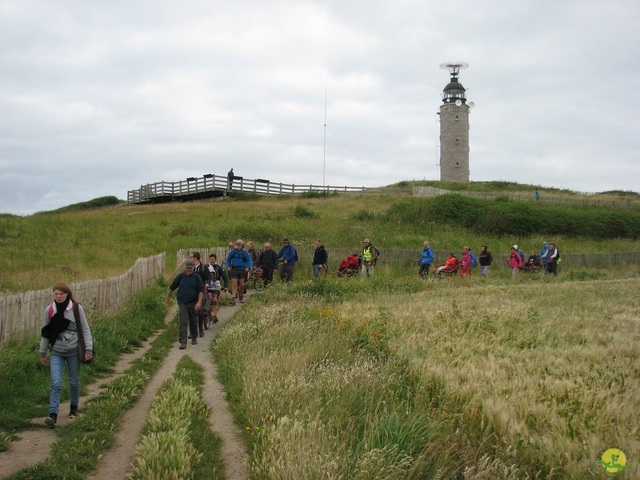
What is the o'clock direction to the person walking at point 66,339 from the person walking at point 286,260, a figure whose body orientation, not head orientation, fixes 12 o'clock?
the person walking at point 66,339 is roughly at 11 o'clock from the person walking at point 286,260.

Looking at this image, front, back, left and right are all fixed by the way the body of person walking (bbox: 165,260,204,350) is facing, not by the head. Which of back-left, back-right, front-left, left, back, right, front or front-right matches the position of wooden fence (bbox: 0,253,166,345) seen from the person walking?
right

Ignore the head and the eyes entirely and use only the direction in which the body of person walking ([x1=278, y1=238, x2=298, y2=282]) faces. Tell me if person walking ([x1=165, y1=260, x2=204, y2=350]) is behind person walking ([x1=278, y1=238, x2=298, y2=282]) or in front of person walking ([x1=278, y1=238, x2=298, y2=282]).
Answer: in front

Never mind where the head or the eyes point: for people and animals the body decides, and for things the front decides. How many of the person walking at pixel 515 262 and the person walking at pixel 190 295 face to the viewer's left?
1

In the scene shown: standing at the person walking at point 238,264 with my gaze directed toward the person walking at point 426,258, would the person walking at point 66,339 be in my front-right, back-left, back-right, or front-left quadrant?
back-right

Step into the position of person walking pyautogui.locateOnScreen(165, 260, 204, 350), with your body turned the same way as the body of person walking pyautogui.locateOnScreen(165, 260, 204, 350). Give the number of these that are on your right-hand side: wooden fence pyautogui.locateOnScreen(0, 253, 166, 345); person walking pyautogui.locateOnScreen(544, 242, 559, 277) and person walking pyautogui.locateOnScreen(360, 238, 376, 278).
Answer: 1

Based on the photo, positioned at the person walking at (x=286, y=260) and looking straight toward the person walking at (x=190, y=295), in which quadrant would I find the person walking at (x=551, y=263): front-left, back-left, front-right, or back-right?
back-left

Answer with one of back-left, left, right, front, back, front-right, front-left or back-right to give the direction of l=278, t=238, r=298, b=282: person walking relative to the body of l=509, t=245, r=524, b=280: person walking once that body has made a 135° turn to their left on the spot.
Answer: right

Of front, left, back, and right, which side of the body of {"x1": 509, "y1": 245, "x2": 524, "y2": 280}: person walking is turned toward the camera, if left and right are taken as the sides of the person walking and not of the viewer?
left

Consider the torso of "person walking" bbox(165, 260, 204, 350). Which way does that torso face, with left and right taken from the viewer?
facing the viewer

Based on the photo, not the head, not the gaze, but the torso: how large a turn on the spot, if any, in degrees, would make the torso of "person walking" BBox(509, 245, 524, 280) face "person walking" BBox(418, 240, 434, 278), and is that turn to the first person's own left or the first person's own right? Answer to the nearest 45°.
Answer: approximately 45° to the first person's own left

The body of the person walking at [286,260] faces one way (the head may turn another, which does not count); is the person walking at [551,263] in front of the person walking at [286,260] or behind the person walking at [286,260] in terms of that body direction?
behind
